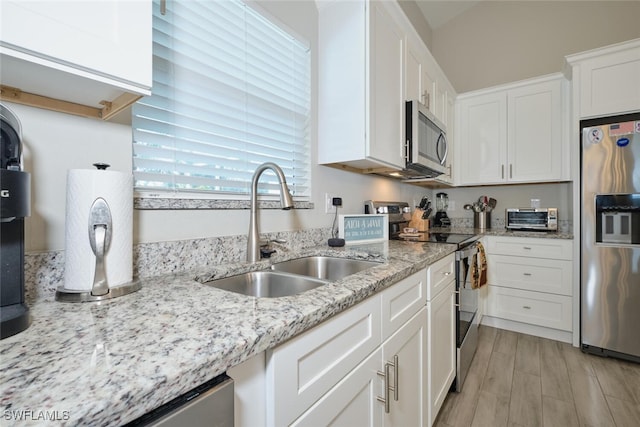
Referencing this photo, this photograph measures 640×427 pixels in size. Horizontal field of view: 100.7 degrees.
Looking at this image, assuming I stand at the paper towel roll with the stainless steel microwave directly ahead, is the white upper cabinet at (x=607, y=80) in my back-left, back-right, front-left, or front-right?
front-right

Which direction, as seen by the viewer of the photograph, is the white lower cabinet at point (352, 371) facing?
facing the viewer and to the right of the viewer

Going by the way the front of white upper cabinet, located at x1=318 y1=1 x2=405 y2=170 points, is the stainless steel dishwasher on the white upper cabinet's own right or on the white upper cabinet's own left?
on the white upper cabinet's own right

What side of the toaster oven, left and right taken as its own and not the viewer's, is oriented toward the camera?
front

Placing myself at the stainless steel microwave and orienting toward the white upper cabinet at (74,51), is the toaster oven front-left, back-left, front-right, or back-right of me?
back-left

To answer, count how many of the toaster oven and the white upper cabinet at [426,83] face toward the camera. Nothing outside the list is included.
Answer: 1

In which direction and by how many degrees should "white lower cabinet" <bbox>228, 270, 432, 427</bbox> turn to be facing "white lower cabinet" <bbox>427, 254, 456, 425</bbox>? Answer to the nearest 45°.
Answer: approximately 90° to its left

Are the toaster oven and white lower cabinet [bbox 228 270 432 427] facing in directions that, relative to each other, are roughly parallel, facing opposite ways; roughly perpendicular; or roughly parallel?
roughly perpendicular

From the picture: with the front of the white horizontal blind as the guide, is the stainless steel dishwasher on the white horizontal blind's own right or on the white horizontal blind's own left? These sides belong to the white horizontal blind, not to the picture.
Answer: on the white horizontal blind's own right

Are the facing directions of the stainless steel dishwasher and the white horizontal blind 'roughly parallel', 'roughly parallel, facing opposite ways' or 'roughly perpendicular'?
roughly parallel

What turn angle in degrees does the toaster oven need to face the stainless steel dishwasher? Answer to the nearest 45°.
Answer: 0° — it already faces it

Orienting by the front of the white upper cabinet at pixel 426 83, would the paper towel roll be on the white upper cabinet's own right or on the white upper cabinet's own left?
on the white upper cabinet's own right

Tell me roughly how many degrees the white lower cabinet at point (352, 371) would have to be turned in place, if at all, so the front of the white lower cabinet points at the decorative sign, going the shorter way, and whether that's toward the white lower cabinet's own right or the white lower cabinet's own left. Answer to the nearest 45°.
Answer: approximately 135° to the white lower cabinet's own left

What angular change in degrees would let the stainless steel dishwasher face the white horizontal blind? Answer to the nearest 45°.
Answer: approximately 135° to its left

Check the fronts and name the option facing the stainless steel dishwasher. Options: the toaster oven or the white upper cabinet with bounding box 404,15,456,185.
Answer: the toaster oven

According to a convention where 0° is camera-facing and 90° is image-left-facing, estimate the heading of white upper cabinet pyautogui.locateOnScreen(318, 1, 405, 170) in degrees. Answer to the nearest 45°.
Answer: approximately 315°
